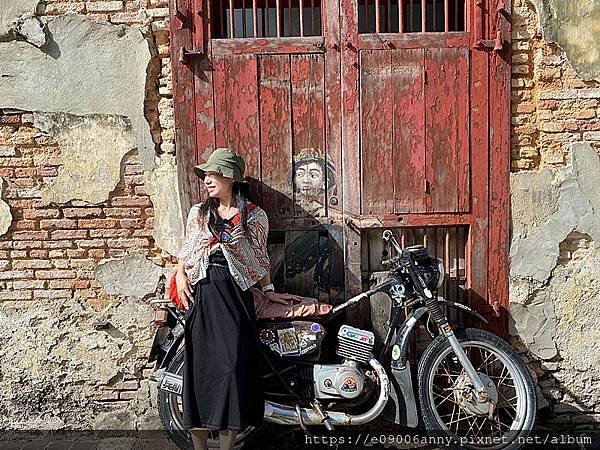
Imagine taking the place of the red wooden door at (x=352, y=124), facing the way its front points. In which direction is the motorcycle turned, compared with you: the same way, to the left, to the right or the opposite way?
to the left

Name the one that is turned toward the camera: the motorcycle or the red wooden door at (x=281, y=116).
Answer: the red wooden door

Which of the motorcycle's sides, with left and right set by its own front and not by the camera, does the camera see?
right

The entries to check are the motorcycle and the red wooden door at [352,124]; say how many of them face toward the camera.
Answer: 1

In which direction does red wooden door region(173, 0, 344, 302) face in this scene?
toward the camera

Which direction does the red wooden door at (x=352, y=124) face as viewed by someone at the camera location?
facing the viewer

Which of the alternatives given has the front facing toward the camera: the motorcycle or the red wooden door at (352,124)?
the red wooden door
